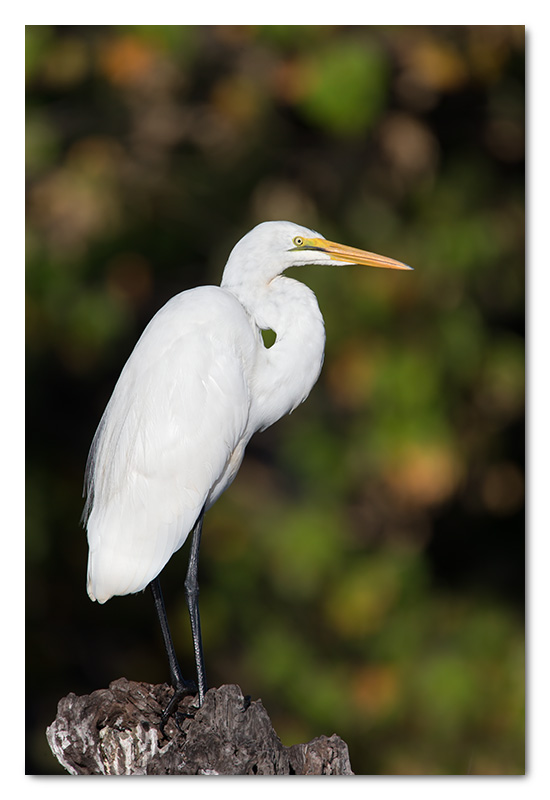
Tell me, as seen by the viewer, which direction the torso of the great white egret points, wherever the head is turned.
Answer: to the viewer's right
